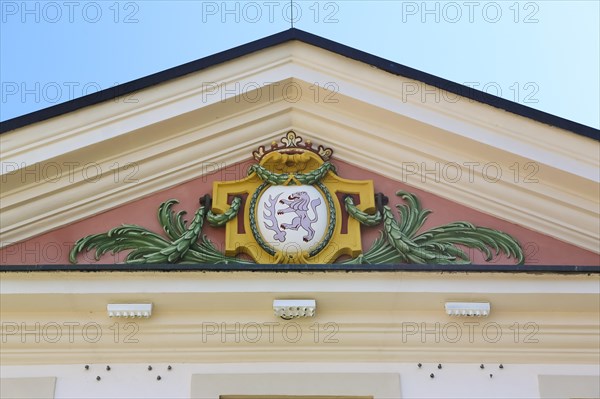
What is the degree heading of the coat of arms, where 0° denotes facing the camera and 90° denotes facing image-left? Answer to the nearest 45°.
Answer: approximately 0°
